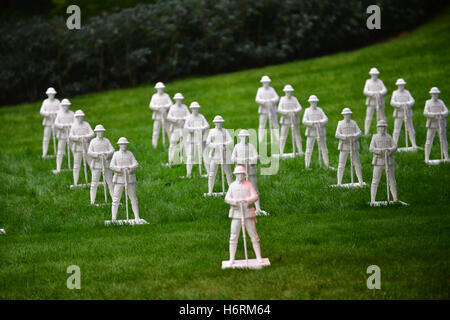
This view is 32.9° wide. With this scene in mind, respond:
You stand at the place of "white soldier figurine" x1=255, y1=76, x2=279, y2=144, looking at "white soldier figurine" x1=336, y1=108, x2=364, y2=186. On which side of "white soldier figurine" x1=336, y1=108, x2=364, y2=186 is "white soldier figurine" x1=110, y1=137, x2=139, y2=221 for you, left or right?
right

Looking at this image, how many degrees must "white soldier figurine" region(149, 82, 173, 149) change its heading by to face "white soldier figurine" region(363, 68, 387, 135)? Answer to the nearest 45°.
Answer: approximately 90° to its left

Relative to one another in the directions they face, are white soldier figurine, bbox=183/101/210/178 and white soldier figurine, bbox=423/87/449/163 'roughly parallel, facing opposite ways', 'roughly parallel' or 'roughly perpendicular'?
roughly parallel

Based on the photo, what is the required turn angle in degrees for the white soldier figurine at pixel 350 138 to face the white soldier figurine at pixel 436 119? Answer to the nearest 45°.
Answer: approximately 135° to its left

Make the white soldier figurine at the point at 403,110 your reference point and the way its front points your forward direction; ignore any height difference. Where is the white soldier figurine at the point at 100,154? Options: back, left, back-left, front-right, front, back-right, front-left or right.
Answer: front-right

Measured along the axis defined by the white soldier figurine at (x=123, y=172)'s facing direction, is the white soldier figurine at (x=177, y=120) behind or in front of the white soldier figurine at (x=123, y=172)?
behind

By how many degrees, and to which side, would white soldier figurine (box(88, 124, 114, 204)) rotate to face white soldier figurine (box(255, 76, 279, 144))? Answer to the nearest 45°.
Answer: approximately 135° to its left

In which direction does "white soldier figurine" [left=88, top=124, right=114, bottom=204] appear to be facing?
toward the camera

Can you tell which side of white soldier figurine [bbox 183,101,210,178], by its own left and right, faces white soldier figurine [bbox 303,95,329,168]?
left

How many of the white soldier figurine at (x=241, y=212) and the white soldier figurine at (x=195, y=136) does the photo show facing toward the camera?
2

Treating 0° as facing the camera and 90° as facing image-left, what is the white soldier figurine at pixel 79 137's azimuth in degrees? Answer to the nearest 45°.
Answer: approximately 0°

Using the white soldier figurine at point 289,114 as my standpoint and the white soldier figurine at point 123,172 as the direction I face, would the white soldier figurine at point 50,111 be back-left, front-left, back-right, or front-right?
front-right

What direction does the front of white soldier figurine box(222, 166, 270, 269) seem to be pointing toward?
toward the camera

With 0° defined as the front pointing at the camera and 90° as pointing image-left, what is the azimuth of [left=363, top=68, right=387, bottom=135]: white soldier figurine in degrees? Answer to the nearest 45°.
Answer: approximately 0°

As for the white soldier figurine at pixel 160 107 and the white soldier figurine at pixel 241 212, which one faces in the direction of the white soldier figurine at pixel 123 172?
the white soldier figurine at pixel 160 107

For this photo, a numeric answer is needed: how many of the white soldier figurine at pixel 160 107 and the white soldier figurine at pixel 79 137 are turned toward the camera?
2

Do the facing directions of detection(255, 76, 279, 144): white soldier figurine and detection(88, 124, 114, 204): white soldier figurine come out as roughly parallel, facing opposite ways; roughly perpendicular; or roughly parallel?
roughly parallel
